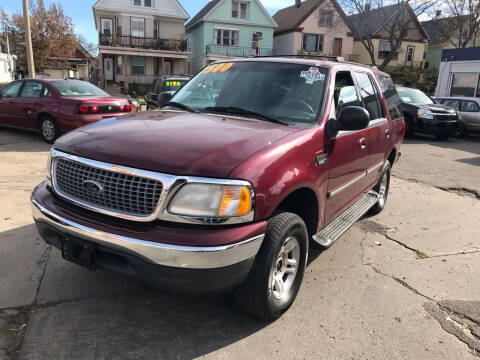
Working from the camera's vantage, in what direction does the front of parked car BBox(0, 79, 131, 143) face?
facing away from the viewer and to the left of the viewer

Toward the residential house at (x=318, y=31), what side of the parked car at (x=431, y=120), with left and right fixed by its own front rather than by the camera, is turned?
back

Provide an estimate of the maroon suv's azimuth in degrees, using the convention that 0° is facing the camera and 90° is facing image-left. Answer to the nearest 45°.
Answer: approximately 45°

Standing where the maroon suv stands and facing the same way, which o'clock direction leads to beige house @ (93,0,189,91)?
The beige house is roughly at 4 o'clock from the maroon suv.

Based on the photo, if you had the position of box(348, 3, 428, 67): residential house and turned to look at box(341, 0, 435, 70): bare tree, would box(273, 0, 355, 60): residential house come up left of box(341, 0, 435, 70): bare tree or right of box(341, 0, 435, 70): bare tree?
right

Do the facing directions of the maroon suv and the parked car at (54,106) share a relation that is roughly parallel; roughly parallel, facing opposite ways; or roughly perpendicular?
roughly perpendicular

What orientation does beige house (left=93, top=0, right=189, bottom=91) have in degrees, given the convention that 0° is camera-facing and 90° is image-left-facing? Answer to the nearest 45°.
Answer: approximately 0°

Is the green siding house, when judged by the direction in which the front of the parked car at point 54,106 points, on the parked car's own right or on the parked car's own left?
on the parked car's own right

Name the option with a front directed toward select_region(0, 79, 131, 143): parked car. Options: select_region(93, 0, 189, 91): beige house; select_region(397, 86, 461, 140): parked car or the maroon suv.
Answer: the beige house

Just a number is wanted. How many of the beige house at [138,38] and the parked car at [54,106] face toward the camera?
1

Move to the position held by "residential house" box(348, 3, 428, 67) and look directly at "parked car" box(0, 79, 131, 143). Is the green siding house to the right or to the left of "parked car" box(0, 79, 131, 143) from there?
right

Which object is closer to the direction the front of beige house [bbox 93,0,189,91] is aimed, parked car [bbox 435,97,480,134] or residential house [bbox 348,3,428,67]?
the parked car
